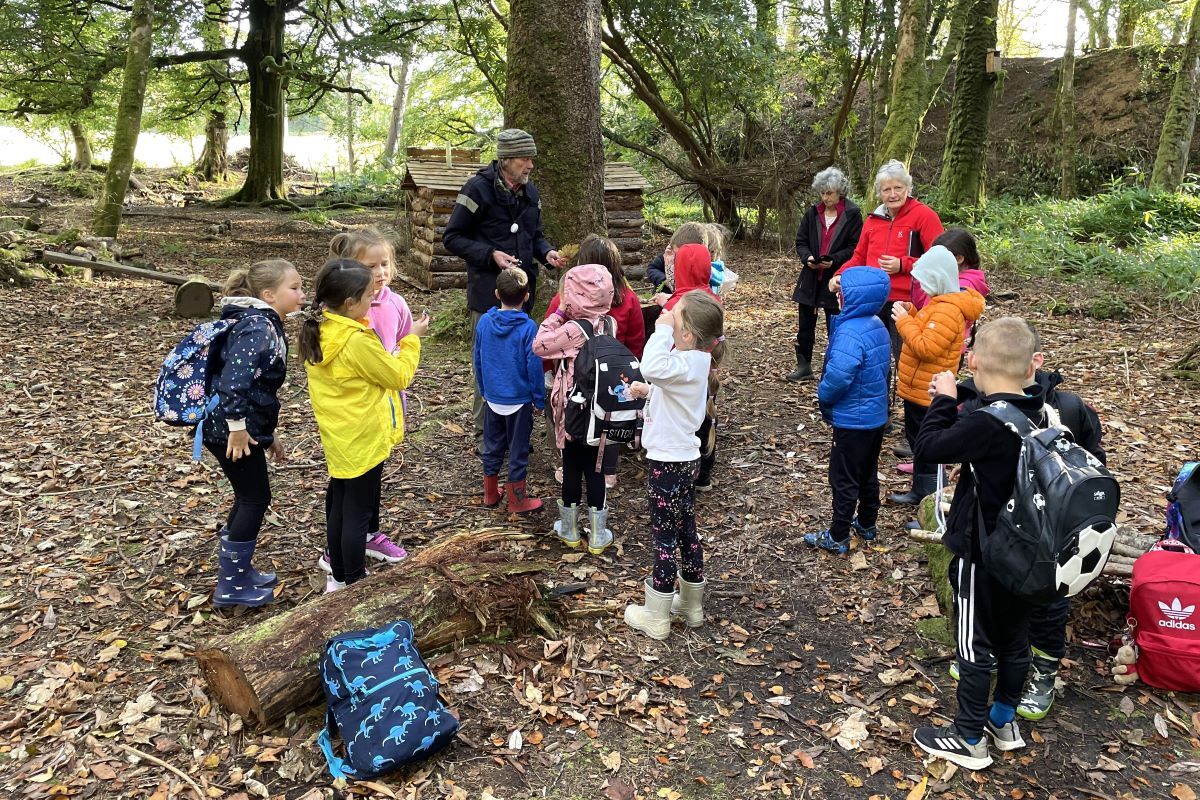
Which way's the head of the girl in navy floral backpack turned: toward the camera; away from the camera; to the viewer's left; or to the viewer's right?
to the viewer's right

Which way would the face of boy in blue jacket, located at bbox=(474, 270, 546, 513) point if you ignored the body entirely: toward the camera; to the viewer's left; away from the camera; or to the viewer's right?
away from the camera

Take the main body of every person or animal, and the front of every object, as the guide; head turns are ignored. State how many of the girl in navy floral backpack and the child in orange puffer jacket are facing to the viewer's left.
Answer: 1

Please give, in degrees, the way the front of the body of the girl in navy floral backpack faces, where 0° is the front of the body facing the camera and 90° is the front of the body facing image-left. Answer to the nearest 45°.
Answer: approximately 270°

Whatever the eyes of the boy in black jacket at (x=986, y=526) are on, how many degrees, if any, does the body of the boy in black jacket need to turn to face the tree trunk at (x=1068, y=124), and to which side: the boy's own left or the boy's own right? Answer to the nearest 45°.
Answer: approximately 45° to the boy's own right

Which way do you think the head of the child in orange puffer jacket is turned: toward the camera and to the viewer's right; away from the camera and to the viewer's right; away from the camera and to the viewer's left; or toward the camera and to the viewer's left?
away from the camera and to the viewer's left

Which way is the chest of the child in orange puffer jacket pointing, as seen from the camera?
to the viewer's left

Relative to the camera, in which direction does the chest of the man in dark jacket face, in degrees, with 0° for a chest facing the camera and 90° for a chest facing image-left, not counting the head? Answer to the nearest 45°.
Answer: approximately 315°

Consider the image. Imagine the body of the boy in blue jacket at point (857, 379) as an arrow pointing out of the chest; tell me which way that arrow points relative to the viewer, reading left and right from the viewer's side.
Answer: facing away from the viewer and to the left of the viewer

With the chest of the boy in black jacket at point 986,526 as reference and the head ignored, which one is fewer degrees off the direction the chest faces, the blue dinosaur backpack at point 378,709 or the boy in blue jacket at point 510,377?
the boy in blue jacket

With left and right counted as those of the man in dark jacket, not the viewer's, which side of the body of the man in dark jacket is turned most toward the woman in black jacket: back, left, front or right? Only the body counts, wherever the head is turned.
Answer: left
